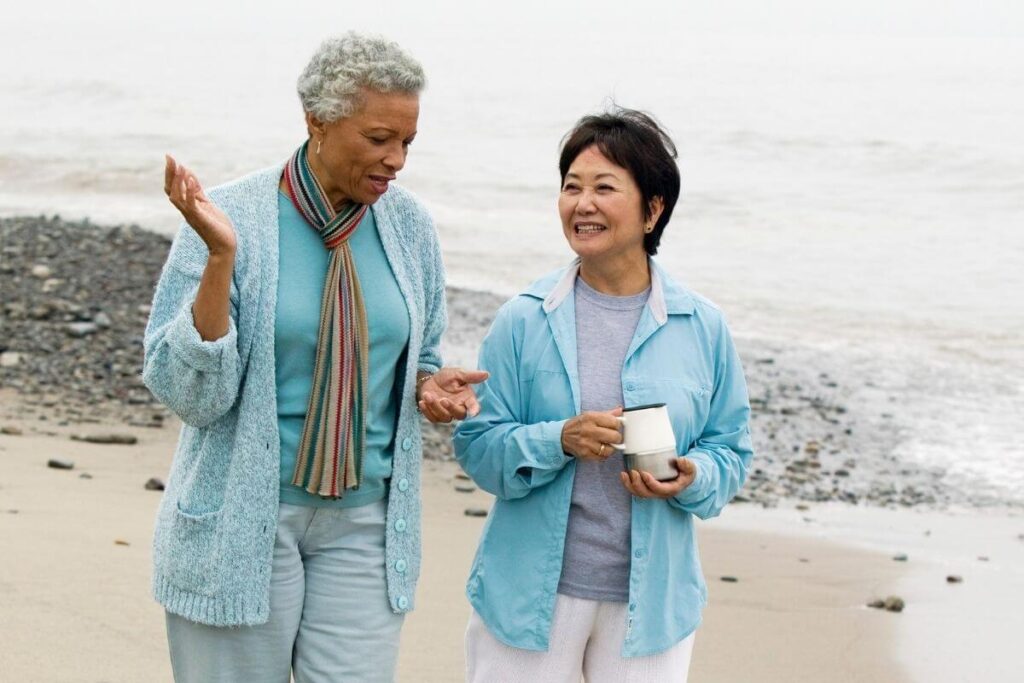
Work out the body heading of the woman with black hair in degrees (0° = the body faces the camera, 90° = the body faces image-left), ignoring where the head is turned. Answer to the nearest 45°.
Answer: approximately 0°

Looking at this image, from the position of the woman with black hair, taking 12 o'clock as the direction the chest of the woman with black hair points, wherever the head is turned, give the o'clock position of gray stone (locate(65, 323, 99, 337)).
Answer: The gray stone is roughly at 5 o'clock from the woman with black hair.

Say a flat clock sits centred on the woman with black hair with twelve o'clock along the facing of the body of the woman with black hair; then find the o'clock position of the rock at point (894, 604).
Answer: The rock is roughly at 7 o'clock from the woman with black hair.

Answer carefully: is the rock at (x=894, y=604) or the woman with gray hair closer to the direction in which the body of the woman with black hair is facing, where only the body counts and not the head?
the woman with gray hair

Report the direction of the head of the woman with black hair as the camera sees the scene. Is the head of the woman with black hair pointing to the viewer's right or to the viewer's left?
to the viewer's left

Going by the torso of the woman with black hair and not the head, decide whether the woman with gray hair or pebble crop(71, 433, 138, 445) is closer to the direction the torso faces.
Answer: the woman with gray hair

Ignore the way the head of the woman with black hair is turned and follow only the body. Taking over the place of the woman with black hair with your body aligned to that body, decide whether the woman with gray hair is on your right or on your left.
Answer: on your right

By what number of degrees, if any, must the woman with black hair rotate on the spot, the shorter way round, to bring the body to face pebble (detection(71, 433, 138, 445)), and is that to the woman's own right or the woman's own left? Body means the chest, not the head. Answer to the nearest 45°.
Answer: approximately 135° to the woman's own right

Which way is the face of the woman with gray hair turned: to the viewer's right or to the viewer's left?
to the viewer's right
